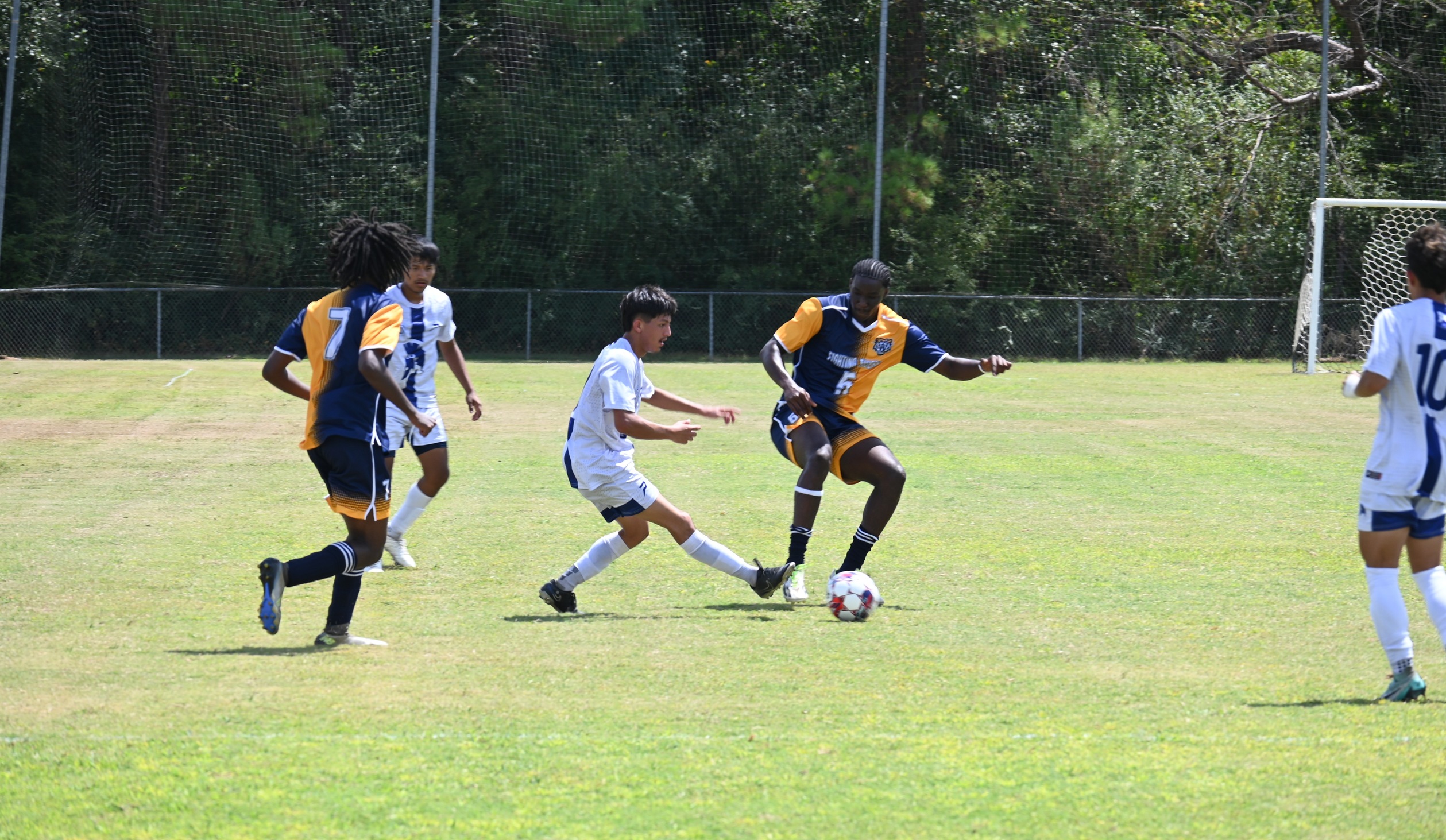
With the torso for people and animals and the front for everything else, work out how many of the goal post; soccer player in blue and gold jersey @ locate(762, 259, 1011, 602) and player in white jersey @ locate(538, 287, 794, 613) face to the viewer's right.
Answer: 1

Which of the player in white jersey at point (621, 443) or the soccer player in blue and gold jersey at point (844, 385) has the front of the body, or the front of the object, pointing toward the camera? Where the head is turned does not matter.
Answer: the soccer player in blue and gold jersey

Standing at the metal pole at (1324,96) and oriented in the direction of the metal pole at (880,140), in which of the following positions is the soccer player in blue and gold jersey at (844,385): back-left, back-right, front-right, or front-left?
front-left

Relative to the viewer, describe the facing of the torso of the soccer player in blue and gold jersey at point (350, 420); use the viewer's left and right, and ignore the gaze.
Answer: facing away from the viewer and to the right of the viewer

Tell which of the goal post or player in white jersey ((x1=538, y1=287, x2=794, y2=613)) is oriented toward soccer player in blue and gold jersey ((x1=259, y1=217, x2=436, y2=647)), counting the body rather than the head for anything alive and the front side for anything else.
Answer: the goal post

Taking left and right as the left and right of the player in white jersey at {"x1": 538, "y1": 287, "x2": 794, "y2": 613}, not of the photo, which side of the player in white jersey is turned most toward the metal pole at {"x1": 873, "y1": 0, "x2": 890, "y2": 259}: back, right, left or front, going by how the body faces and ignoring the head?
left

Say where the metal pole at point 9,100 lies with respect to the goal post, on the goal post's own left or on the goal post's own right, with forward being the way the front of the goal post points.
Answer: on the goal post's own right

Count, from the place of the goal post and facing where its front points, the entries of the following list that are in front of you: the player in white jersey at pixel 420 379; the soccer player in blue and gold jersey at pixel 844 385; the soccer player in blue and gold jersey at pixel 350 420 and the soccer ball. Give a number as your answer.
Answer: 4

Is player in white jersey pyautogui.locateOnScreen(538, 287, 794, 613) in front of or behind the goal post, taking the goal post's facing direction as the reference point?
in front

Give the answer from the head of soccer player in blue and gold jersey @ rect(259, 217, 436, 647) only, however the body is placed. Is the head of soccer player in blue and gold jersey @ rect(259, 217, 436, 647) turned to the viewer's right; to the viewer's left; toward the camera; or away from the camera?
away from the camera

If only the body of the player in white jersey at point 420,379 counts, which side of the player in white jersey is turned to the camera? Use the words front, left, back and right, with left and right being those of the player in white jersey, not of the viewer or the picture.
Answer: front

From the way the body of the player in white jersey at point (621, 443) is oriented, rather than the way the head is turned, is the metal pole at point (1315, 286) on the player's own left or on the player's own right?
on the player's own left

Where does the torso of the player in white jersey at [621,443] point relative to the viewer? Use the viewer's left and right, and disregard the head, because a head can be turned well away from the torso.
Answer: facing to the right of the viewer

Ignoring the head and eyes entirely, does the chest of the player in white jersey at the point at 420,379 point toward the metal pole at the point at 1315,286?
no

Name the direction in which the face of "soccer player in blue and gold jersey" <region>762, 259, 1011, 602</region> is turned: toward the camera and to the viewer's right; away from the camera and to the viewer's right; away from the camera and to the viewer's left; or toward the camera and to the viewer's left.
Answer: toward the camera and to the viewer's left

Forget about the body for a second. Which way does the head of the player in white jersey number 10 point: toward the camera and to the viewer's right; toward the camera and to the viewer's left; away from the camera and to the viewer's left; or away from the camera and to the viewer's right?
away from the camera and to the viewer's left

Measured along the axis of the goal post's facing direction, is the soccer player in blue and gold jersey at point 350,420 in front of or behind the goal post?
in front

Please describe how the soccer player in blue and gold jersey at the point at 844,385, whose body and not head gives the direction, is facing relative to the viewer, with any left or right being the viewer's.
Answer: facing the viewer

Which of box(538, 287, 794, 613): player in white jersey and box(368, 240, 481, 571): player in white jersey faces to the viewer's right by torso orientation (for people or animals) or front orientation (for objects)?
box(538, 287, 794, 613): player in white jersey
